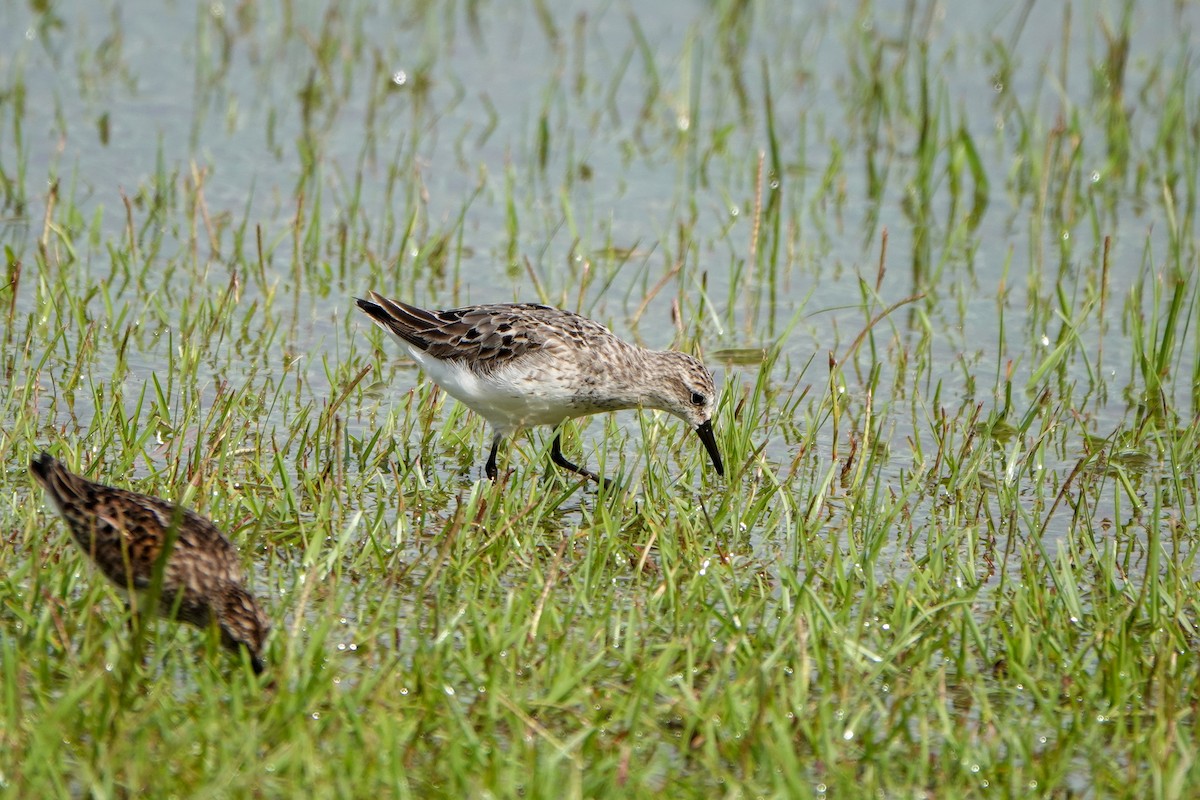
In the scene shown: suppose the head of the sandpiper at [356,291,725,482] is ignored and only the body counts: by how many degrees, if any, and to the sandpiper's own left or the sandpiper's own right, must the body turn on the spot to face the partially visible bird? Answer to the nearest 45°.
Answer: approximately 135° to the sandpiper's own right

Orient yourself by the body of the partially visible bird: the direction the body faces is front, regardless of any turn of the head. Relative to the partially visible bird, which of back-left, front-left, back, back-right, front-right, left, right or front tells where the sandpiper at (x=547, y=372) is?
front-left

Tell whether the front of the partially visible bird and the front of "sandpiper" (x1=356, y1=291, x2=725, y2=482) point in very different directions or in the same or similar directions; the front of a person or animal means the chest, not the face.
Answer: same or similar directions

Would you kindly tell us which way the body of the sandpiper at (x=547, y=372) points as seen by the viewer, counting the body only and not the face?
to the viewer's right

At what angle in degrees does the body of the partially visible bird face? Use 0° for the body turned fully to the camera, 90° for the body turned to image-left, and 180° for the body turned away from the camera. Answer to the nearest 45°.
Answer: approximately 270°
